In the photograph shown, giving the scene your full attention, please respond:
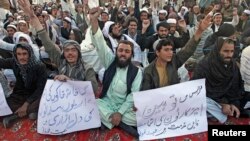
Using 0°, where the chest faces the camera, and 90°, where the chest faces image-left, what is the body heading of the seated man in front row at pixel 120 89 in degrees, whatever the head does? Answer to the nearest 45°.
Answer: approximately 0°

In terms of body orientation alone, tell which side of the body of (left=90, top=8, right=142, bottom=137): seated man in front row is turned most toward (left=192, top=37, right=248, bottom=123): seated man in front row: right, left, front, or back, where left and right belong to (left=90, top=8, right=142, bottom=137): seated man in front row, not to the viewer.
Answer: left
